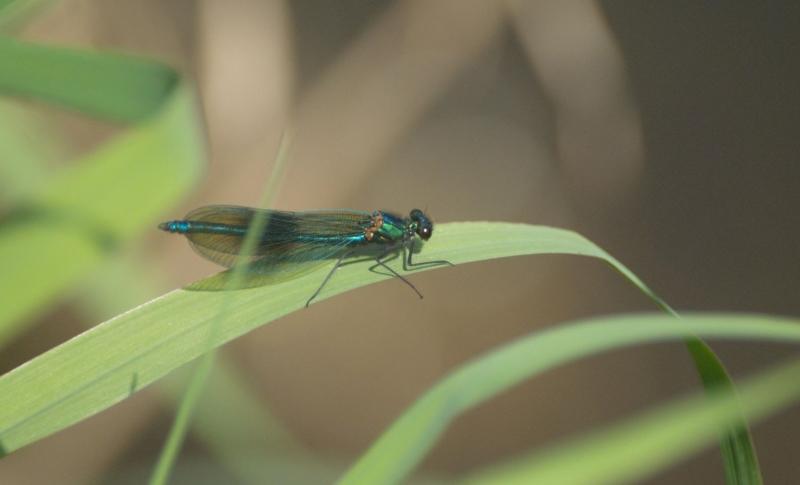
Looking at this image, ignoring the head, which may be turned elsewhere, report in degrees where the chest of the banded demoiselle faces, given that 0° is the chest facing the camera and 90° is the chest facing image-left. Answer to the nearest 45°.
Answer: approximately 270°
